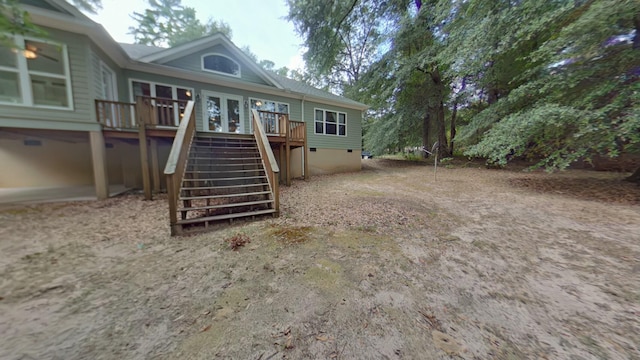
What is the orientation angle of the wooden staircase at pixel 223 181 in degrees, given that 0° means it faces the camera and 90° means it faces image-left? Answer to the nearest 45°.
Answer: approximately 0°

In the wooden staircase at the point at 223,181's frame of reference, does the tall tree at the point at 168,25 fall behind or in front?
behind

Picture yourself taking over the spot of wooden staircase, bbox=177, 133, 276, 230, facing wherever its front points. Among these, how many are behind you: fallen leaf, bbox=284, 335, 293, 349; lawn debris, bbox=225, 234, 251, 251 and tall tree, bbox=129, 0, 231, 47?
1

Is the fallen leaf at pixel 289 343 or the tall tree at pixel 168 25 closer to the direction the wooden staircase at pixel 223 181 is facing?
the fallen leaf

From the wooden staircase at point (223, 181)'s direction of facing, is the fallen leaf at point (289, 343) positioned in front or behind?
in front

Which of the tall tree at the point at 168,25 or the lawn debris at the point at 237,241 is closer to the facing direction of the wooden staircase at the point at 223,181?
the lawn debris

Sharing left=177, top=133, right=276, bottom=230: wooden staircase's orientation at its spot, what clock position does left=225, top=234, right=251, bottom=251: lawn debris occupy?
The lawn debris is roughly at 12 o'clock from the wooden staircase.
